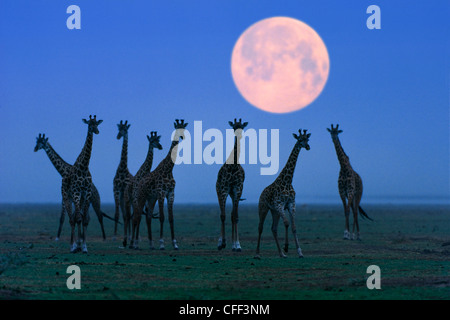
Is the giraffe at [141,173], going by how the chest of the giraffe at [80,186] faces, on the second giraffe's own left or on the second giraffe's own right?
on the second giraffe's own left

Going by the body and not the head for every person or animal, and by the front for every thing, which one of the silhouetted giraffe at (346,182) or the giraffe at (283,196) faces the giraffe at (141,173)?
the silhouetted giraffe

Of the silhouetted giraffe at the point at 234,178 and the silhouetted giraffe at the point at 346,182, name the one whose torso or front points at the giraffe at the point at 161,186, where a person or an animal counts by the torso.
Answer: the silhouetted giraffe at the point at 346,182

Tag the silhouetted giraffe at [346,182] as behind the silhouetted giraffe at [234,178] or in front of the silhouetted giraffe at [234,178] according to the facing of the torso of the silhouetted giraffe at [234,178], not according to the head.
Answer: behind

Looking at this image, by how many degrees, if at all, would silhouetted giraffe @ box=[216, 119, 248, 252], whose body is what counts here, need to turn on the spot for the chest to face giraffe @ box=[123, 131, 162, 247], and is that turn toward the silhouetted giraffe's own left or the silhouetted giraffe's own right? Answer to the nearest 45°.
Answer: approximately 135° to the silhouetted giraffe's own right

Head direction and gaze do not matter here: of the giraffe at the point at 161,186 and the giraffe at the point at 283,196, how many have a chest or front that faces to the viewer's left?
0

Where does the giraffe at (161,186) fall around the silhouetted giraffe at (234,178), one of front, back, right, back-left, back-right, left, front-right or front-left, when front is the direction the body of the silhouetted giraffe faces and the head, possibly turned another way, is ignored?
right

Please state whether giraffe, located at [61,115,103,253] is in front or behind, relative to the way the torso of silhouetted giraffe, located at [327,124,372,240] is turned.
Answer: in front

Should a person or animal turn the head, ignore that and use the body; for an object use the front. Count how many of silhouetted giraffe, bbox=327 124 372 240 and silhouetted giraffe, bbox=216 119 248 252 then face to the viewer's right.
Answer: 0

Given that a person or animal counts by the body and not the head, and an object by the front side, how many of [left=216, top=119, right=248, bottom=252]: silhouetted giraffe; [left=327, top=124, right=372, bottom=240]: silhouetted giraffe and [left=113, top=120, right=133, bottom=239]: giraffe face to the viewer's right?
0

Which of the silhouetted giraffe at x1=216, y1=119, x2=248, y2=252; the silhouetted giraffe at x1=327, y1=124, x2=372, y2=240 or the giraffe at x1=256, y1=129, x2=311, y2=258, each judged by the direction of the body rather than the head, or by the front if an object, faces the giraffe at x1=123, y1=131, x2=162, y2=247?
the silhouetted giraffe at x1=327, y1=124, x2=372, y2=240

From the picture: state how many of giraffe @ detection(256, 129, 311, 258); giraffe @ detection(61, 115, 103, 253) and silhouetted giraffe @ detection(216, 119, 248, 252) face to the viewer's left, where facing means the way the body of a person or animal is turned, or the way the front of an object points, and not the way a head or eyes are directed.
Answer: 0

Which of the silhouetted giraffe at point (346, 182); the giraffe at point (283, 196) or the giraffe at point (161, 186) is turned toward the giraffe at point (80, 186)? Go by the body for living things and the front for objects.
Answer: the silhouetted giraffe

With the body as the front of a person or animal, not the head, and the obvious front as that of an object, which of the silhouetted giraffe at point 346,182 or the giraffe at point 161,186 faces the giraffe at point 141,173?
the silhouetted giraffe

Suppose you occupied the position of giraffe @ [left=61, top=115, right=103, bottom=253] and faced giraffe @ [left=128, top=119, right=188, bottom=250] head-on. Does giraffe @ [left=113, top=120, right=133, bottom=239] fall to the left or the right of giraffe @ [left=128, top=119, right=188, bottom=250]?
left

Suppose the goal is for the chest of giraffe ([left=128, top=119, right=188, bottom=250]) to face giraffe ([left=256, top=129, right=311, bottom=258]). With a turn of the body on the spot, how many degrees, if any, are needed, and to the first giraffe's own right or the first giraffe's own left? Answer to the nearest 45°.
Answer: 0° — it already faces it
